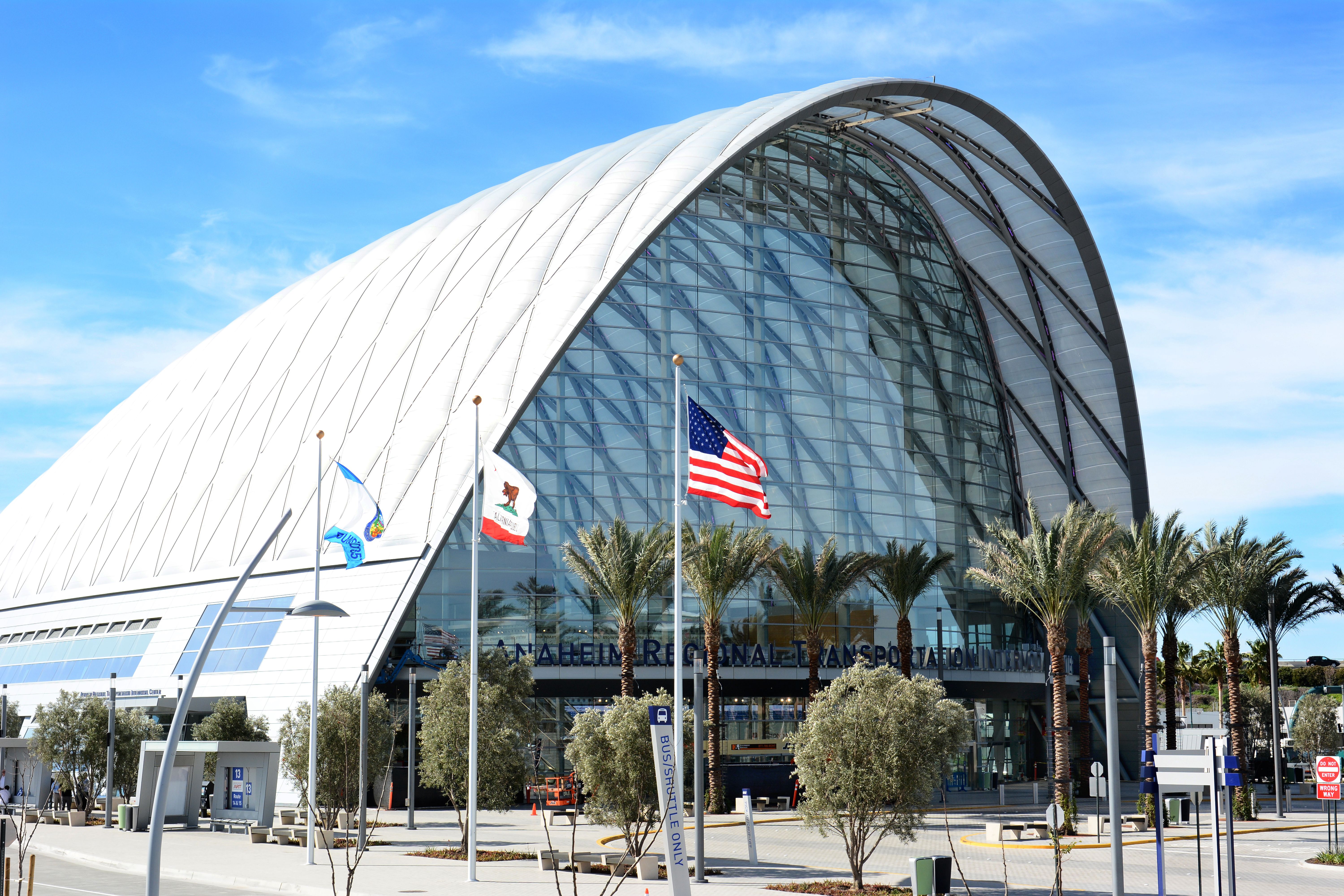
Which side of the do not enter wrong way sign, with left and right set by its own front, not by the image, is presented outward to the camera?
front

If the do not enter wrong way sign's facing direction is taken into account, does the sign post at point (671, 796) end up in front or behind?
in front

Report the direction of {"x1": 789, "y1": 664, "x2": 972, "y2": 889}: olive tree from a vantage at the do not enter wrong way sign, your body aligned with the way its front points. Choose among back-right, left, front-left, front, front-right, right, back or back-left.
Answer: front-right

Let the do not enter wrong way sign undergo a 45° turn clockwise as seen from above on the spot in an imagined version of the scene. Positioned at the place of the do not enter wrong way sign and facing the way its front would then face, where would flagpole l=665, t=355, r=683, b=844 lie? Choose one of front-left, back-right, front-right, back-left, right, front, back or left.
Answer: front

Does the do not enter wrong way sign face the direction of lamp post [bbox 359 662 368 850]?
no

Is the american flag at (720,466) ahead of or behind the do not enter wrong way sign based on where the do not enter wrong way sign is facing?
ahead

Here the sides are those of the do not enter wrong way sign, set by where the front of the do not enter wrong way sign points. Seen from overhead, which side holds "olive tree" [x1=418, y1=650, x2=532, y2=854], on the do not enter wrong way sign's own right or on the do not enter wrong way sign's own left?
on the do not enter wrong way sign's own right

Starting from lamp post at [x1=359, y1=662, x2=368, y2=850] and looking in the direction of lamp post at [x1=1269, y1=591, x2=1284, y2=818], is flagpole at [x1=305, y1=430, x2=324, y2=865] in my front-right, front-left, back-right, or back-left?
back-right

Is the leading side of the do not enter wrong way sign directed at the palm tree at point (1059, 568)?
no

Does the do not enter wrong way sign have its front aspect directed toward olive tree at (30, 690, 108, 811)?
no

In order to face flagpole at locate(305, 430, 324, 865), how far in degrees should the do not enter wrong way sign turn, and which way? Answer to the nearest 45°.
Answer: approximately 90° to its right

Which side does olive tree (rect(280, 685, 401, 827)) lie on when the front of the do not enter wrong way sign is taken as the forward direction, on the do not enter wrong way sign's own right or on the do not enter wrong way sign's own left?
on the do not enter wrong way sign's own right

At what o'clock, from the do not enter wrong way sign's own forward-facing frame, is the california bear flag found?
The california bear flag is roughly at 2 o'clock from the do not enter wrong way sign.

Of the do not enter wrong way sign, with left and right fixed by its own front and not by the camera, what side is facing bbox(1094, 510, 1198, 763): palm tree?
back

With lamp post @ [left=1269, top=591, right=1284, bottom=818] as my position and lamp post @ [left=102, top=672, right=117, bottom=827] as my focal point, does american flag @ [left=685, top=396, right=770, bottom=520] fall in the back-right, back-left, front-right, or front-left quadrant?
front-left
